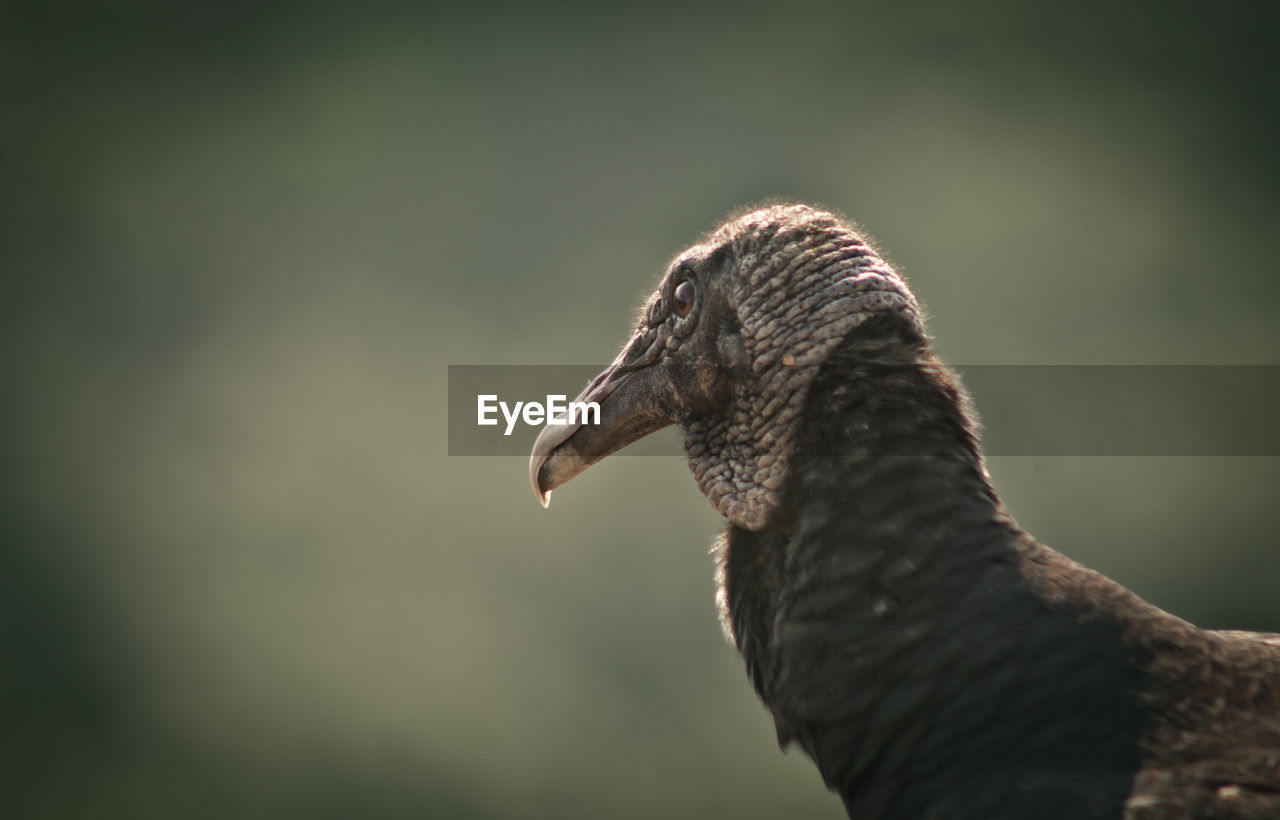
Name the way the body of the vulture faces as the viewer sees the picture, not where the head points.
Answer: to the viewer's left
